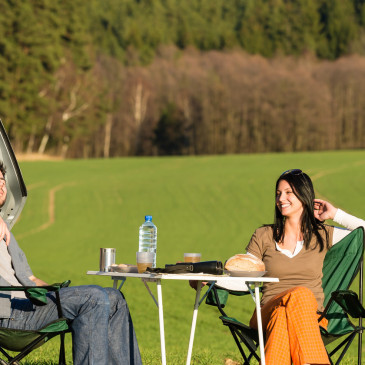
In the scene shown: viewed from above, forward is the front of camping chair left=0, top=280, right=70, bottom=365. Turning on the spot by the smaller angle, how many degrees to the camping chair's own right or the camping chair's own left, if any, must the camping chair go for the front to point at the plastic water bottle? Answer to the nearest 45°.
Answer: approximately 45° to the camping chair's own left

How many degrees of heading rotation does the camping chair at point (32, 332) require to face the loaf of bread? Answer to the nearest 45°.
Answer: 0° — it already faces it

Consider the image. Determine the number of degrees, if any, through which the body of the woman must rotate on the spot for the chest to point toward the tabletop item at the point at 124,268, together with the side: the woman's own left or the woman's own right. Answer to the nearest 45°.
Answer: approximately 45° to the woman's own right

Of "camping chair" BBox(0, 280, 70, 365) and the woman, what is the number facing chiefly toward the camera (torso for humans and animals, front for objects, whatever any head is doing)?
1

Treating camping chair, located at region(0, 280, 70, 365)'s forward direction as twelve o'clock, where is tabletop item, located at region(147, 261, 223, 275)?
The tabletop item is roughly at 12 o'clock from the camping chair.

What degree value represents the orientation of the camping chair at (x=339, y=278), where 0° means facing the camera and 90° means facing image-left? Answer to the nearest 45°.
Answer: approximately 45°

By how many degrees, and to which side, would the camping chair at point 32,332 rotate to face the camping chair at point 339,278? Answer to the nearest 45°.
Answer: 0° — it already faces it

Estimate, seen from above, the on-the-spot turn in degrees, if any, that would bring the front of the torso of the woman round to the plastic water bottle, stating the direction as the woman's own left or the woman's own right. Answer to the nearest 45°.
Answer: approximately 90° to the woman's own right

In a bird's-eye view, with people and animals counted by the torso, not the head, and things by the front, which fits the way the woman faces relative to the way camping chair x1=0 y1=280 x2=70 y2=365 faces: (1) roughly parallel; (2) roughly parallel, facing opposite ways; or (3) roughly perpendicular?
roughly perpendicular

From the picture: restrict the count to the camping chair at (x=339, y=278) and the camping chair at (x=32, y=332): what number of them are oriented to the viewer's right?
1

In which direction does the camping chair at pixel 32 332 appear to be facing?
to the viewer's right
